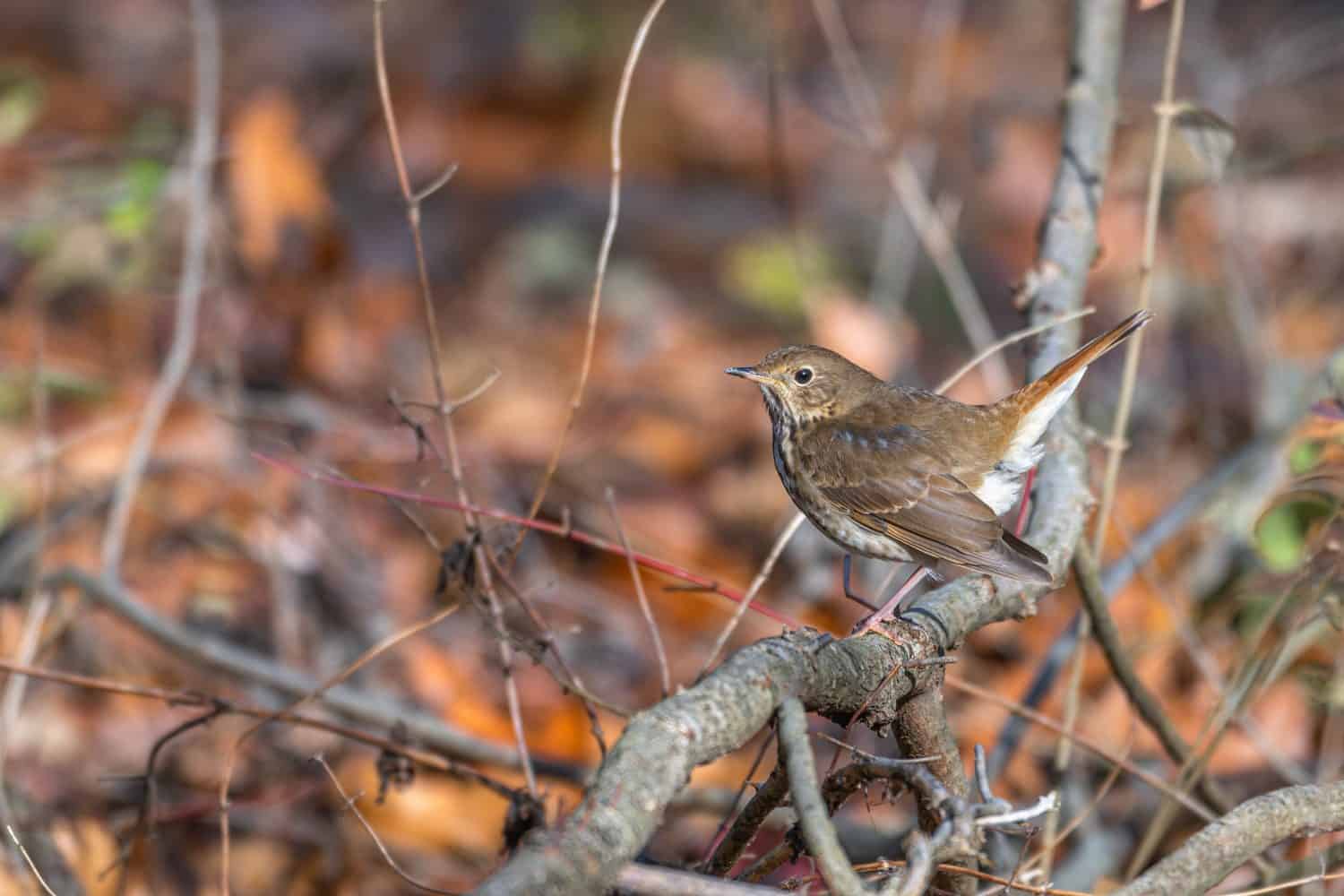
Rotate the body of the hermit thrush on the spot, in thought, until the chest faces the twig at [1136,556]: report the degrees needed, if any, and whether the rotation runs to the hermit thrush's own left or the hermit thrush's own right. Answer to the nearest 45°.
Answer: approximately 135° to the hermit thrush's own right

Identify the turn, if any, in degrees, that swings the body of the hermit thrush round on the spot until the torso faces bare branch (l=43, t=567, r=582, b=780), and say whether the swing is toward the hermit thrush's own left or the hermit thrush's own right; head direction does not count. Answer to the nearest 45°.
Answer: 0° — it already faces it

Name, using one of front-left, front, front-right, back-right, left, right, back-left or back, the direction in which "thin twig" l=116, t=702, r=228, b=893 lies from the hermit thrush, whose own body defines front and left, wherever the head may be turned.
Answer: front-left

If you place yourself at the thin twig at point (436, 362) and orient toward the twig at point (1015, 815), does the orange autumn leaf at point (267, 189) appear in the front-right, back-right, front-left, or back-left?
back-left

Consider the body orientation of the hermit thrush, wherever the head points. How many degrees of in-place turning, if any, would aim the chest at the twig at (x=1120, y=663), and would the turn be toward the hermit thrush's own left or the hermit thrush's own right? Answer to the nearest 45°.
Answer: approximately 135° to the hermit thrush's own left

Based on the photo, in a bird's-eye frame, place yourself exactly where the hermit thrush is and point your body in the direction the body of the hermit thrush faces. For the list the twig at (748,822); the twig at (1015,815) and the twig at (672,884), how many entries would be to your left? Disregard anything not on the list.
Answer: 3

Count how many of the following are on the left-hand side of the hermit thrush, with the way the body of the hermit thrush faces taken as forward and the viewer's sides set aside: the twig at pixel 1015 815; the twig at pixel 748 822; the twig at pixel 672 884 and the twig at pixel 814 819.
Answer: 4

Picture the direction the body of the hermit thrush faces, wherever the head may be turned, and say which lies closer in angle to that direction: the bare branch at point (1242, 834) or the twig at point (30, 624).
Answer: the twig

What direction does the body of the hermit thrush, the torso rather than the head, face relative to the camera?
to the viewer's left

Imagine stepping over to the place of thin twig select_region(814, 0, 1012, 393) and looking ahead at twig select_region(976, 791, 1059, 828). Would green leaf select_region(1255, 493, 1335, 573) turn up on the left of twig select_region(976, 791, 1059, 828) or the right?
left

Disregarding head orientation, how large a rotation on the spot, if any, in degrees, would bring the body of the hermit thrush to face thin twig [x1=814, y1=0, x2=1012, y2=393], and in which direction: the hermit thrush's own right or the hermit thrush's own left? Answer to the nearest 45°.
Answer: approximately 90° to the hermit thrush's own right

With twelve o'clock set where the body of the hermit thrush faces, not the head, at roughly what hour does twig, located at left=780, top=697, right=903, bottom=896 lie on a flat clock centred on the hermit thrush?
The twig is roughly at 9 o'clock from the hermit thrush.
